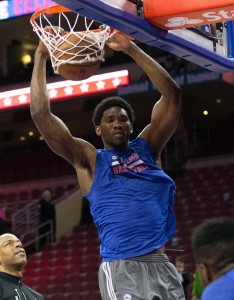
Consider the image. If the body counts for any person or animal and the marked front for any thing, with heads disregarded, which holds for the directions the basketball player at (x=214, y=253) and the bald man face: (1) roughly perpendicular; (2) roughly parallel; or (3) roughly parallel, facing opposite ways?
roughly parallel, facing opposite ways

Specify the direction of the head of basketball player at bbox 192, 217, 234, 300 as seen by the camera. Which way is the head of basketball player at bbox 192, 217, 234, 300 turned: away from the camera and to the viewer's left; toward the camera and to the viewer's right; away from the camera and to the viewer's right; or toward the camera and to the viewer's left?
away from the camera and to the viewer's left

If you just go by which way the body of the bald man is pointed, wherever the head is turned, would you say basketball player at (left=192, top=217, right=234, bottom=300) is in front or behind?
in front

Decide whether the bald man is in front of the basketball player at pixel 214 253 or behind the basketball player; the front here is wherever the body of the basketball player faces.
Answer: in front

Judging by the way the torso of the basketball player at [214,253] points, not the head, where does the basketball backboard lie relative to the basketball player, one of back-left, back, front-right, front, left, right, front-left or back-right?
front-right

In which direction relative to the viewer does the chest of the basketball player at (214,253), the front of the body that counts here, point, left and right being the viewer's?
facing away from the viewer and to the left of the viewer
